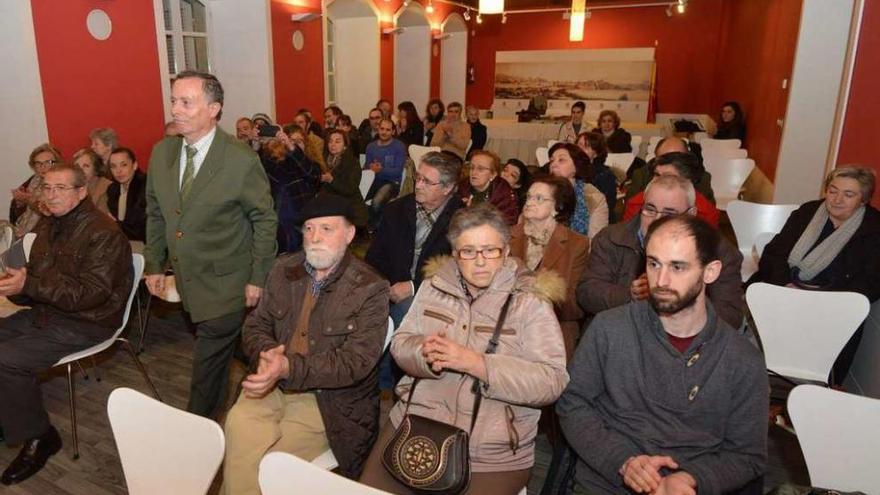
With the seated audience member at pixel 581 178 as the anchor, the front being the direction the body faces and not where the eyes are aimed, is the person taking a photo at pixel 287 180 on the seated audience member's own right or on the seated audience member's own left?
on the seated audience member's own right

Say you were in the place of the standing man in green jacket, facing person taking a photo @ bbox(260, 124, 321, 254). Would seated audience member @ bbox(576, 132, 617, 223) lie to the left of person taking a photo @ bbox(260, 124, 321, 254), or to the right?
right

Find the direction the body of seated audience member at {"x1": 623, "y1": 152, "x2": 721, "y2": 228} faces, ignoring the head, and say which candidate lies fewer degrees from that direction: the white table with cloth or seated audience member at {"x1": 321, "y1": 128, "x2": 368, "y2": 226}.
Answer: the seated audience member

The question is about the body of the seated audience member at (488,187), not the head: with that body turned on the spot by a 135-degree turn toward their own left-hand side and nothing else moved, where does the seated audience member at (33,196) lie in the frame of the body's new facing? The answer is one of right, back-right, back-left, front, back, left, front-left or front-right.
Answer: back

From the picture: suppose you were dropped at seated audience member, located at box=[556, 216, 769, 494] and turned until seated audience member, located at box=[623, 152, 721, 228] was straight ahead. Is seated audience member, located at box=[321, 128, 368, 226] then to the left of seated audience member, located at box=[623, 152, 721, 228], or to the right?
left

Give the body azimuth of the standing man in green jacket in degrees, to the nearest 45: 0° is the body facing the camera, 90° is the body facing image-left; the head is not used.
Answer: approximately 45°

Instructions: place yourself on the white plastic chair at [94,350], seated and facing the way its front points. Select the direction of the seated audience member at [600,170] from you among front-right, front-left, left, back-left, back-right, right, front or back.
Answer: back

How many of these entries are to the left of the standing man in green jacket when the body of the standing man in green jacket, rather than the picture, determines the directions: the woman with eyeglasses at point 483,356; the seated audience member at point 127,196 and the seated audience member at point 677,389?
2

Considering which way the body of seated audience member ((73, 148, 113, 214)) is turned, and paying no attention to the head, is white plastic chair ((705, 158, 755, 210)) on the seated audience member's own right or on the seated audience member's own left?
on the seated audience member's own left

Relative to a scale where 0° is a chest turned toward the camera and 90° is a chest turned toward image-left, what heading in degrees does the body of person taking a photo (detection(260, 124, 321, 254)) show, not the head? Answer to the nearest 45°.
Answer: approximately 45°

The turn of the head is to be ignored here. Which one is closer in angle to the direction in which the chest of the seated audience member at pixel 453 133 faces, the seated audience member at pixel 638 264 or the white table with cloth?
the seated audience member
